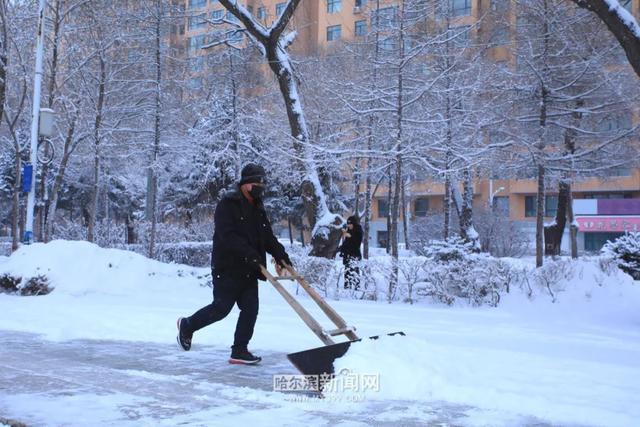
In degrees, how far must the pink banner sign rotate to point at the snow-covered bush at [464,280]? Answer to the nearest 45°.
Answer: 0° — it already faces it

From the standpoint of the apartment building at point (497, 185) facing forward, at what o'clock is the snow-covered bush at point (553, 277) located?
The snow-covered bush is roughly at 12 o'clock from the apartment building.

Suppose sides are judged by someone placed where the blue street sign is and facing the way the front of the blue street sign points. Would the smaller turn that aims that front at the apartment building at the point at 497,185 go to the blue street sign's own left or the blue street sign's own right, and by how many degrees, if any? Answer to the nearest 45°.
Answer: approximately 135° to the blue street sign's own left

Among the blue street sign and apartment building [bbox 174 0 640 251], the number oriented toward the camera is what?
2

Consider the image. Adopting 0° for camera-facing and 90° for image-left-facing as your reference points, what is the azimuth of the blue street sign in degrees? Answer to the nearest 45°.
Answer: approximately 0°

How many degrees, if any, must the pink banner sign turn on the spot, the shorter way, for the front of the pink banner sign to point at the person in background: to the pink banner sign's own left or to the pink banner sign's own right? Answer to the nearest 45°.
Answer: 0° — it already faces them
